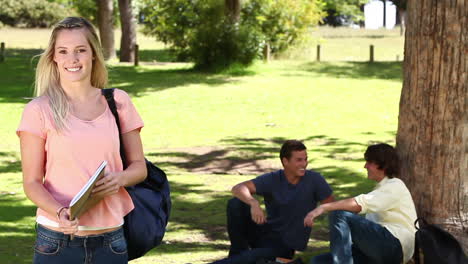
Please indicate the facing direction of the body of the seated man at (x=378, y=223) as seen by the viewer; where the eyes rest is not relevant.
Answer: to the viewer's left

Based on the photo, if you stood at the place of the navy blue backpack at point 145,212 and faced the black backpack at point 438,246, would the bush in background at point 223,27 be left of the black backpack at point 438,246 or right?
left

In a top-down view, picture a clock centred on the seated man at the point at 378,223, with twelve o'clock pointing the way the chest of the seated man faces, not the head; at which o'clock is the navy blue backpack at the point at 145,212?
The navy blue backpack is roughly at 10 o'clock from the seated man.

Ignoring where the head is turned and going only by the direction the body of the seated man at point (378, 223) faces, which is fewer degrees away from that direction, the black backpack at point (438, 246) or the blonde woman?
the blonde woman

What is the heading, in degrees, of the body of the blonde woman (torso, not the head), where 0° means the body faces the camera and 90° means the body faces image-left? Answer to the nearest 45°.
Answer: approximately 0°

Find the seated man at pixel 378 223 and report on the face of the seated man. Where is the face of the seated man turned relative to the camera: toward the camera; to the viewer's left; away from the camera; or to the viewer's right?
to the viewer's left

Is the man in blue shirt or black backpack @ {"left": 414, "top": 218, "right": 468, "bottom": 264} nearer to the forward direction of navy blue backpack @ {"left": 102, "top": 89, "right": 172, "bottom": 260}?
the black backpack

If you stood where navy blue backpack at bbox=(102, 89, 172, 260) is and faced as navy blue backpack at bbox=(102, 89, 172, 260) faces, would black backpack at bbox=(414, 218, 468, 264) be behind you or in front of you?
in front

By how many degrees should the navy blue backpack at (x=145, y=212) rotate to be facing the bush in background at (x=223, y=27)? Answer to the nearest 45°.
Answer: approximately 90° to its left

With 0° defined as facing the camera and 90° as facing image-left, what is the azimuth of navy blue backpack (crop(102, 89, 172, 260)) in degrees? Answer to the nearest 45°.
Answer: approximately 270°

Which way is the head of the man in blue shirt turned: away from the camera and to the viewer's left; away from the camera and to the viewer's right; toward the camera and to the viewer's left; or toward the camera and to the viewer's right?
toward the camera and to the viewer's right

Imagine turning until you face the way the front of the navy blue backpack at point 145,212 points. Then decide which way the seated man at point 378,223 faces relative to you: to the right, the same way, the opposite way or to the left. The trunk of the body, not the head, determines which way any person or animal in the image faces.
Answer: the opposite way
